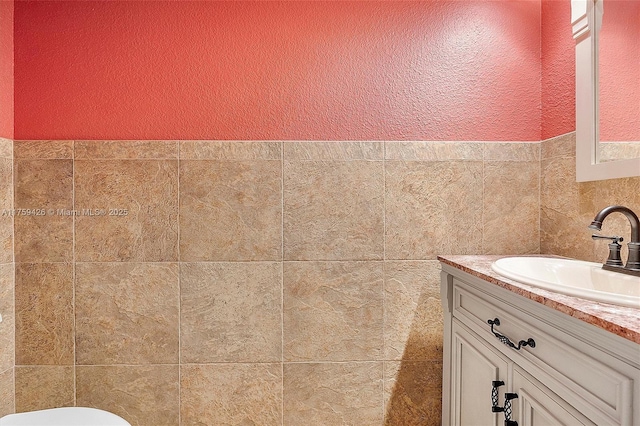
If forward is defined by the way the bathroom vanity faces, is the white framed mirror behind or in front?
behind
